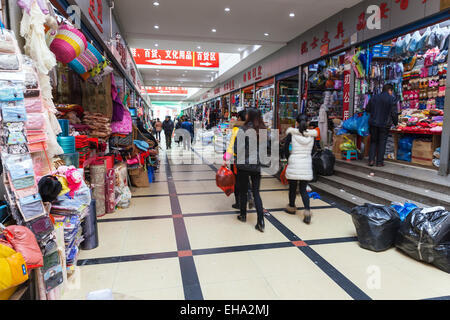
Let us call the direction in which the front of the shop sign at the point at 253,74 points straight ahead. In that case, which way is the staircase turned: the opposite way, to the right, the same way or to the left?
the same way

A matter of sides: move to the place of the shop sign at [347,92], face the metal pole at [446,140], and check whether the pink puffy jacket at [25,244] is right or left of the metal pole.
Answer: right

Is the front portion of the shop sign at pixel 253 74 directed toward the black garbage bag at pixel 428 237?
no

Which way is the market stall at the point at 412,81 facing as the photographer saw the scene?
facing the viewer and to the left of the viewer

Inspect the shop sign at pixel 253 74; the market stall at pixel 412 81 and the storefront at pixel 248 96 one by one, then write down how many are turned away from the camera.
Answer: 0

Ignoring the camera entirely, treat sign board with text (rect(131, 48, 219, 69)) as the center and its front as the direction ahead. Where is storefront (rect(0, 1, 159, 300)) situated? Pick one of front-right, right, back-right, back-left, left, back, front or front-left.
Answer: front

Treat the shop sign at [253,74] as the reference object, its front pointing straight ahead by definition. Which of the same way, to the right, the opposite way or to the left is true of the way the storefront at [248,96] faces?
the same way

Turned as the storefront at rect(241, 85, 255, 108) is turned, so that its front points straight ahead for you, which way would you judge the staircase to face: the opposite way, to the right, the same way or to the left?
the same way

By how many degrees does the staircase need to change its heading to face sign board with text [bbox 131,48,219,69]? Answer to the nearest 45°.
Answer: approximately 90° to its right

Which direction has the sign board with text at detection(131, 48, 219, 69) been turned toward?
toward the camera

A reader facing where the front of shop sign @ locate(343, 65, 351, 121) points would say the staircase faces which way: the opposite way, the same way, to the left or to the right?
the same way

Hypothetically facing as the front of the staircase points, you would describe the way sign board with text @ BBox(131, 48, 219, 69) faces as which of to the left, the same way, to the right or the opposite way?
to the left

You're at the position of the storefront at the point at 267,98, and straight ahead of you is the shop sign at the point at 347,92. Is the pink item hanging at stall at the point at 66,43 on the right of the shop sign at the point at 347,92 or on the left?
right

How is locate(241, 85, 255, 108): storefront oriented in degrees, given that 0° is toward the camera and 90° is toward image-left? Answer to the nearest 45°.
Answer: approximately 45°

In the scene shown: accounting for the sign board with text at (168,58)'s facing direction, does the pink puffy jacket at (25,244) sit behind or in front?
in front

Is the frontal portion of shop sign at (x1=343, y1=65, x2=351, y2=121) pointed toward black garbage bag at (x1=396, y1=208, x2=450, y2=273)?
no

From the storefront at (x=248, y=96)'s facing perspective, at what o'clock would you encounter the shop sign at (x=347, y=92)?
The shop sign is roughly at 10 o'clock from the storefront.

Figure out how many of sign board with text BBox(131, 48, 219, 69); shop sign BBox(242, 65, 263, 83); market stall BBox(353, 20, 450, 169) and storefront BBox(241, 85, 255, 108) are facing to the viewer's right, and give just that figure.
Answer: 0

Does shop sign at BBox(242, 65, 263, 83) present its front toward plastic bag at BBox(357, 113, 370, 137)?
no

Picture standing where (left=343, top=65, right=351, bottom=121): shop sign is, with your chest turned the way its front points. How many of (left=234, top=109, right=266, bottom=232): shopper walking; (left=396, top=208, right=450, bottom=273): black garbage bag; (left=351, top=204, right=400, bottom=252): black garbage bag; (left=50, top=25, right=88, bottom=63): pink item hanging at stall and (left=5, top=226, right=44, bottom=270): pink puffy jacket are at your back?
0

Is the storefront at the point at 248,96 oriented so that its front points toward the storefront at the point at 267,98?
no
